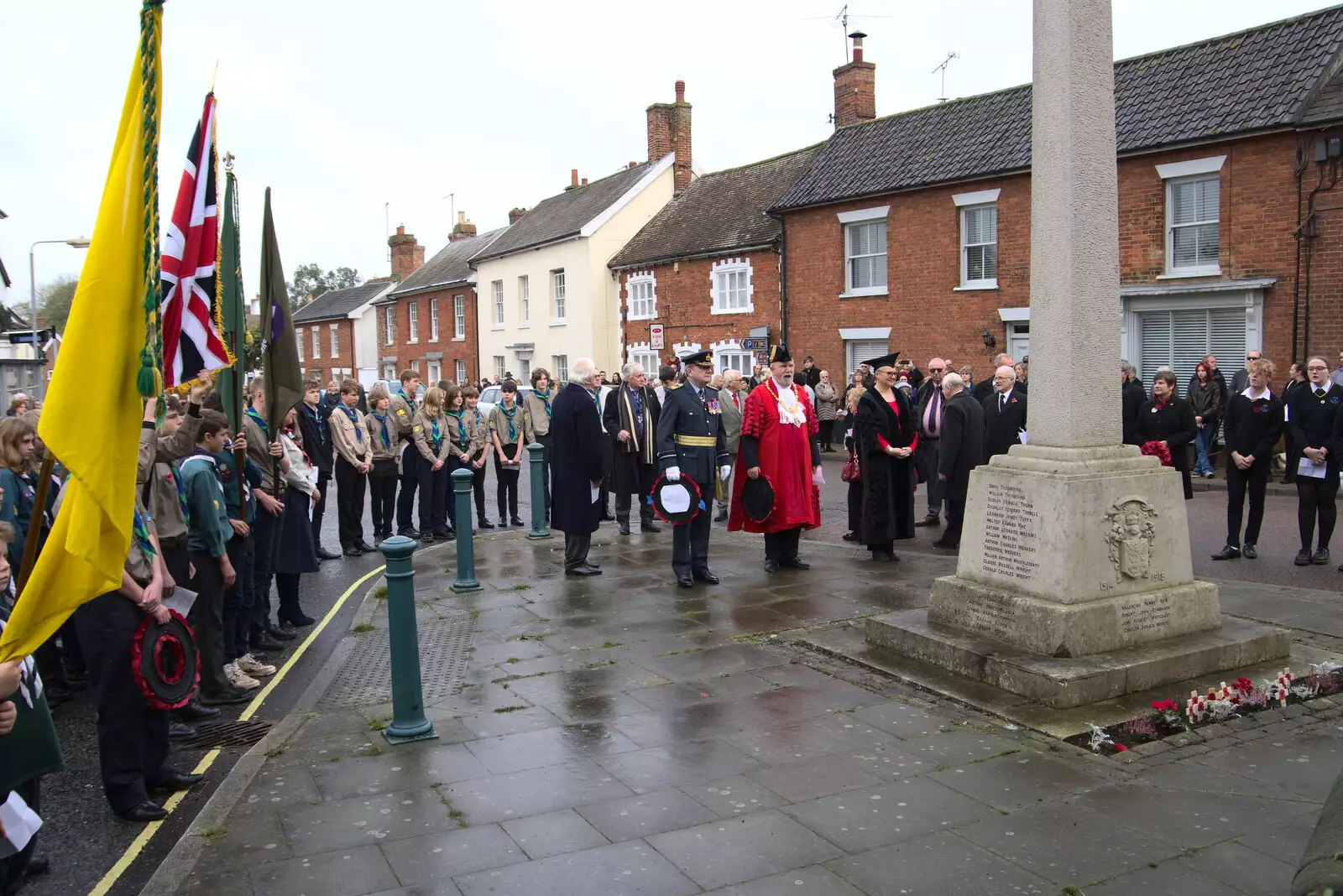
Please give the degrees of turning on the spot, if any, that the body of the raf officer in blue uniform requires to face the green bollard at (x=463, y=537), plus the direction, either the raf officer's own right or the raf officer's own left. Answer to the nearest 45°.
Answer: approximately 135° to the raf officer's own right

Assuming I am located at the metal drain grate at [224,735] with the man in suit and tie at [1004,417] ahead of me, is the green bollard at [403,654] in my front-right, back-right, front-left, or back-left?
front-right

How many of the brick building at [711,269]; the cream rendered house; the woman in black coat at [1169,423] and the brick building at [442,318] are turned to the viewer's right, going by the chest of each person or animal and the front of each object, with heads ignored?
0

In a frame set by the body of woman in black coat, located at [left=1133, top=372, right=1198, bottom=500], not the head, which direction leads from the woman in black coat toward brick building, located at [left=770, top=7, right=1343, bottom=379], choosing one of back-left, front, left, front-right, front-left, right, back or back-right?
back-right

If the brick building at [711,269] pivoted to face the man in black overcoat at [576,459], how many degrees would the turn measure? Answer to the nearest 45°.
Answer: approximately 45° to its left

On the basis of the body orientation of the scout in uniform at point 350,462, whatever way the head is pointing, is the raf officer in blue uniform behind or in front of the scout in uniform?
in front

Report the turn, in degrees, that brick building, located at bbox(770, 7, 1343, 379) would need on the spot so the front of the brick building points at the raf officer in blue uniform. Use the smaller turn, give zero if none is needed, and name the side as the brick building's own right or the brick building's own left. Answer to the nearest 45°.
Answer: approximately 45° to the brick building's own left

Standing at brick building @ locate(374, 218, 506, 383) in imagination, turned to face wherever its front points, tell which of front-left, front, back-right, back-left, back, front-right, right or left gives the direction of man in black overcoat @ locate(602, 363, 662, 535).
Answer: front-left

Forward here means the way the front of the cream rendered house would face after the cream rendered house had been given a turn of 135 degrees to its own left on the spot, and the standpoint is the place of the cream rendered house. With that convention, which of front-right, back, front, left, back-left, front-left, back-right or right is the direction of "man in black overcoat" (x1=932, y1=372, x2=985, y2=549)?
right

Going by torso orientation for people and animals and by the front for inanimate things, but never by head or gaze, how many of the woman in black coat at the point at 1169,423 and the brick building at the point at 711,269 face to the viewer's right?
0

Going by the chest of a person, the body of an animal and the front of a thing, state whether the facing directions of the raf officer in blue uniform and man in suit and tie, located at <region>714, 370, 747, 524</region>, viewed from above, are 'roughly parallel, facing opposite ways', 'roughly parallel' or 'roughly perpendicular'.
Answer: roughly parallel

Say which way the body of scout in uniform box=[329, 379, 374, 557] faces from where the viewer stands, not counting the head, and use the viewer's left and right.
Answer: facing the viewer and to the right of the viewer

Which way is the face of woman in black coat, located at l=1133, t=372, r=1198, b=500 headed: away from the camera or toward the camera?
toward the camera

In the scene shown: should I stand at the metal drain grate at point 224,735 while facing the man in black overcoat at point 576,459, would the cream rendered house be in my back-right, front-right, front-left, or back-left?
front-left

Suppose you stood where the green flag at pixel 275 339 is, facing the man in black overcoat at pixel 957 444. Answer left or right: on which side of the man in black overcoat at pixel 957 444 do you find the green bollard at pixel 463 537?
left

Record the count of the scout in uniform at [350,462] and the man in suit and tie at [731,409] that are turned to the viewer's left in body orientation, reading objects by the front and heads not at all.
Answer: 0

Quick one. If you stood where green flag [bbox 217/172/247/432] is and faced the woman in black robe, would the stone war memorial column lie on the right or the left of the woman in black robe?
right
